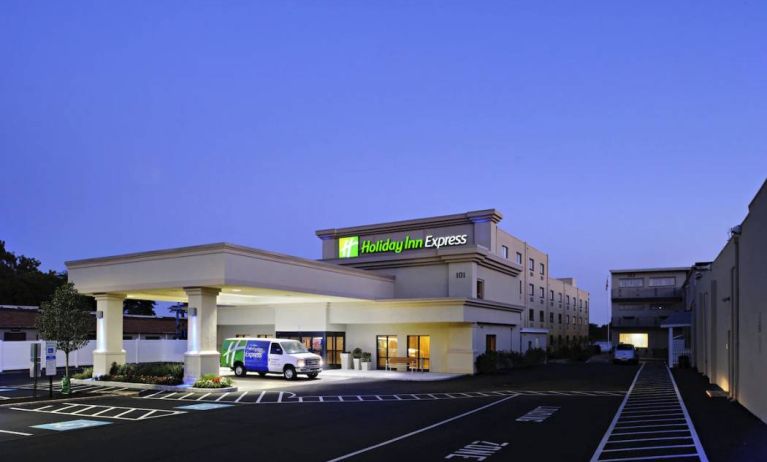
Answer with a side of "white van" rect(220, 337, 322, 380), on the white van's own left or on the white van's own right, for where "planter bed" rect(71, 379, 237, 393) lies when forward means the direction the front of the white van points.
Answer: on the white van's own right

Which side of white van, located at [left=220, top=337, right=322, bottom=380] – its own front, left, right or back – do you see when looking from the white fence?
back

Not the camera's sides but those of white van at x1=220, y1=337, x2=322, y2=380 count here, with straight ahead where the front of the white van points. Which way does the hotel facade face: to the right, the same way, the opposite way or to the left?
to the right

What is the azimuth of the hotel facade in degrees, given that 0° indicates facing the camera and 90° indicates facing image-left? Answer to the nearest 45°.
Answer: approximately 45°

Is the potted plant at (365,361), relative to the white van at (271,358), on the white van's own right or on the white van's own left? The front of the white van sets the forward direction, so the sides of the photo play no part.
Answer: on the white van's own left

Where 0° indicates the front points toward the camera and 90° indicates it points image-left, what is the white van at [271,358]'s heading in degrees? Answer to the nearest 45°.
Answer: approximately 315°
